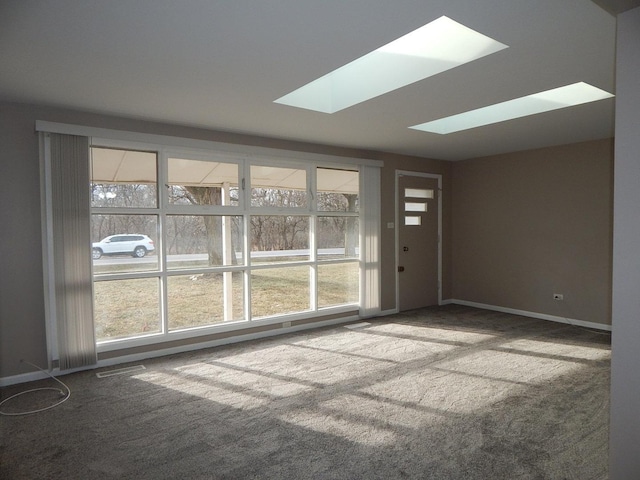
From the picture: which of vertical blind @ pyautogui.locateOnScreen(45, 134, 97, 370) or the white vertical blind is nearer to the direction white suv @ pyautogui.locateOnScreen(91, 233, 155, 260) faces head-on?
the vertical blind

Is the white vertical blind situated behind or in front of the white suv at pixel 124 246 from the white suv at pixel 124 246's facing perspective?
behind

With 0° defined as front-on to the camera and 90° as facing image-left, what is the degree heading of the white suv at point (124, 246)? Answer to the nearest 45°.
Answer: approximately 90°
